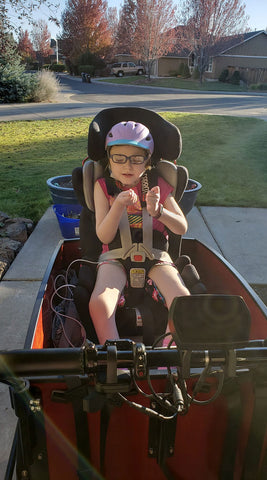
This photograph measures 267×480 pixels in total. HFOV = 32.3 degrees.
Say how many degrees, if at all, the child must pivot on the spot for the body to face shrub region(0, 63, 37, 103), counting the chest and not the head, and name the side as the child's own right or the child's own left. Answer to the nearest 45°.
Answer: approximately 180°

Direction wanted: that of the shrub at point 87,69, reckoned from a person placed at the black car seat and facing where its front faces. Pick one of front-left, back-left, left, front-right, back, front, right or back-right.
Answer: back

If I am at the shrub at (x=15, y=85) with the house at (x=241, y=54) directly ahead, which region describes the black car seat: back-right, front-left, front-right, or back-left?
back-right

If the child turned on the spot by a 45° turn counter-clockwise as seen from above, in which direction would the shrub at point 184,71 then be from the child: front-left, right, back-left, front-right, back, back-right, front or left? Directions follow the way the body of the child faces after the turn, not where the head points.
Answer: back-left

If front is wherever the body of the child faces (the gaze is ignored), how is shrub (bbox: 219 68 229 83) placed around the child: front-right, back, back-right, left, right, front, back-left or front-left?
back

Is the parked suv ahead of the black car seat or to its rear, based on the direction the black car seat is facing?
to the rear

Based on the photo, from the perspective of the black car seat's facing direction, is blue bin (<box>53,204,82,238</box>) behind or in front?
behind

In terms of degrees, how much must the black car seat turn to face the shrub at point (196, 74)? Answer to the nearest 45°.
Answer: approximately 180°

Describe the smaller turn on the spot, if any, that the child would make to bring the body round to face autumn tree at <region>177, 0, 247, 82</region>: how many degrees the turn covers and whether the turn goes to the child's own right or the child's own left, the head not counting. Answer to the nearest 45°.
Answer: approximately 180°

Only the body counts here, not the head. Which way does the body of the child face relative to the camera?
toward the camera

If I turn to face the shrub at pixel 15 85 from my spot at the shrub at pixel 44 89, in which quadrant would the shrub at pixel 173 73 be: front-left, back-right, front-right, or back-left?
back-right

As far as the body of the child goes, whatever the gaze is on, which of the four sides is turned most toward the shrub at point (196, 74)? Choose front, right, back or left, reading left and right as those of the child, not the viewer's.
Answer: back

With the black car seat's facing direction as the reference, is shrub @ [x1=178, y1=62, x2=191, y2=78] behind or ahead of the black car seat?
behind

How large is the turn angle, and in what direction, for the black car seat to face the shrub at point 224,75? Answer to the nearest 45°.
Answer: approximately 180°

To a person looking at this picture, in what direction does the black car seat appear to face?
facing the viewer

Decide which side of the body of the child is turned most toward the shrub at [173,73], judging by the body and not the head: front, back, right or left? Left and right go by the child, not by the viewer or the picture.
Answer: back

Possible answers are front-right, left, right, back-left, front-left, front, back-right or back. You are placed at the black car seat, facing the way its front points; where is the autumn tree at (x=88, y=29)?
back

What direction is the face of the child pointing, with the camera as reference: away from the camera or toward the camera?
toward the camera
